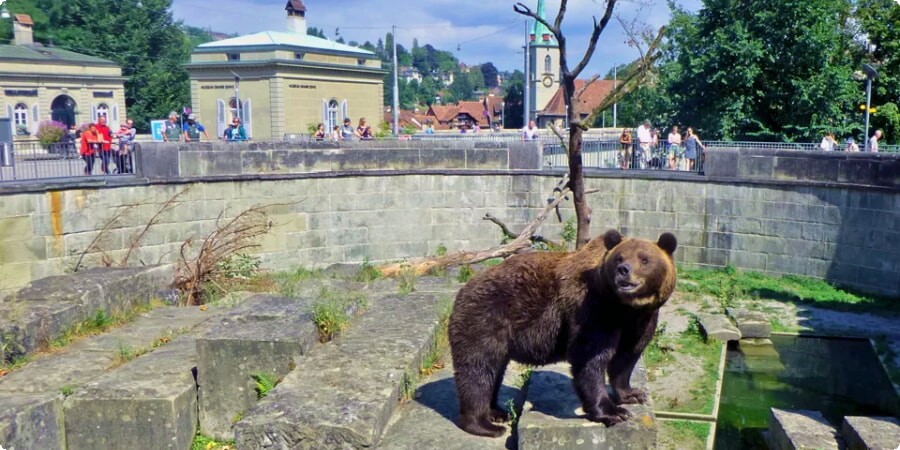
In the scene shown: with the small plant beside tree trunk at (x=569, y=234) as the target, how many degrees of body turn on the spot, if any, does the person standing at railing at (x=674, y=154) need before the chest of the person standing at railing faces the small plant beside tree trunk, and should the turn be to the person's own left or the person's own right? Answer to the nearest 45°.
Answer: approximately 45° to the person's own right

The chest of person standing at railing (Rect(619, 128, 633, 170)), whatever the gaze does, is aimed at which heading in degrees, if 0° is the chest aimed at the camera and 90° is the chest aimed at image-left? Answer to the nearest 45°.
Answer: approximately 0°

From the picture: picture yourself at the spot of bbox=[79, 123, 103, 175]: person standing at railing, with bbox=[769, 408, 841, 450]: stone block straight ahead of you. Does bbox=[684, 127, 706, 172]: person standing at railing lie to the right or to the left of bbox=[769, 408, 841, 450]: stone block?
left

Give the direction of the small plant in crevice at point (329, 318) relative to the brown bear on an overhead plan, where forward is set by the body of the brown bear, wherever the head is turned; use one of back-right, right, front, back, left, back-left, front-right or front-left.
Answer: back-left

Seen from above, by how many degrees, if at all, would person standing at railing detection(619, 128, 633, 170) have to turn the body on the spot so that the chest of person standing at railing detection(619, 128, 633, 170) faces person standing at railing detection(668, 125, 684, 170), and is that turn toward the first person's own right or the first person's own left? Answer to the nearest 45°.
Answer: approximately 90° to the first person's own left

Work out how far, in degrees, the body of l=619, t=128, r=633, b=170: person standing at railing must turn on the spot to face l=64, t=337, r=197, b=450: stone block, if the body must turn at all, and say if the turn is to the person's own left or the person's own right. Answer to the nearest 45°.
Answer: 0° — they already face it

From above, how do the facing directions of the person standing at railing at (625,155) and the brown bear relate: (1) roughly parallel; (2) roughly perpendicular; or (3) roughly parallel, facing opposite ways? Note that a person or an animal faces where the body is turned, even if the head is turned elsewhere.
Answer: roughly perpendicular

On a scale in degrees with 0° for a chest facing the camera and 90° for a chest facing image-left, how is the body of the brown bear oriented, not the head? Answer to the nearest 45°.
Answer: approximately 270°

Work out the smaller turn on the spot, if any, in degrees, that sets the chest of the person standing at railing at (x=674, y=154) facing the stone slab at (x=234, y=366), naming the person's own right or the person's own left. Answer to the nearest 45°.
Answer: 0° — they already face it

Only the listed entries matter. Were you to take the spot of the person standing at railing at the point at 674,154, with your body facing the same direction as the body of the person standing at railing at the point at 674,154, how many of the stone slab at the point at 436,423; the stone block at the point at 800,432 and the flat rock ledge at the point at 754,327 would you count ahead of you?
3

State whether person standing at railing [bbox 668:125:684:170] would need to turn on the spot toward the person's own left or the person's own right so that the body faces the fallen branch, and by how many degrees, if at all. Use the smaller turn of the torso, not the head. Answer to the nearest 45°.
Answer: approximately 45° to the person's own right
